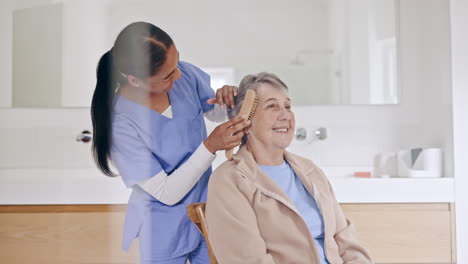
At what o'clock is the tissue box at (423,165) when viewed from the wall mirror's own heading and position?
The tissue box is roughly at 9 o'clock from the wall mirror.

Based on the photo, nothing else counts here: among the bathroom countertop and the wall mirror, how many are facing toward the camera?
2

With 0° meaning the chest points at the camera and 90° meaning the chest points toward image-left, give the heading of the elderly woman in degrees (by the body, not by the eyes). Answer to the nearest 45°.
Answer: approximately 315°

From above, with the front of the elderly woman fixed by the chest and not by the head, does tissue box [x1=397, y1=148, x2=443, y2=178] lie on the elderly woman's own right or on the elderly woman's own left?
on the elderly woman's own left

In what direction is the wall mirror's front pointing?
toward the camera

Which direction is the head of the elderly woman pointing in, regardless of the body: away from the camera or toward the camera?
toward the camera
